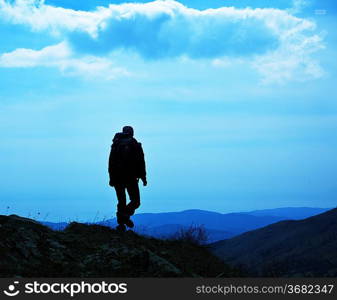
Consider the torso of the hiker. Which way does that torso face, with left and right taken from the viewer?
facing away from the viewer and to the right of the viewer
